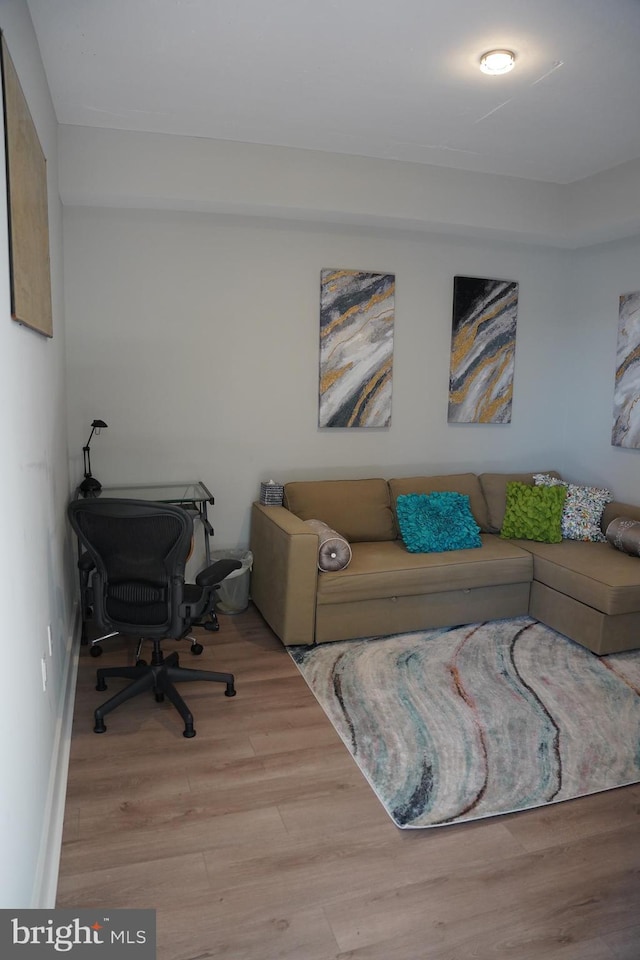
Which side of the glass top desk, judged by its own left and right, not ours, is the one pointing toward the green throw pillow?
left

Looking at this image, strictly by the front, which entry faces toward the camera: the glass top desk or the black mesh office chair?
the glass top desk

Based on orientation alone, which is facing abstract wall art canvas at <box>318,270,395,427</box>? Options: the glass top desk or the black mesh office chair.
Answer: the black mesh office chair

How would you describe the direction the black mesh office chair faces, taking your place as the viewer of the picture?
facing away from the viewer and to the right of the viewer

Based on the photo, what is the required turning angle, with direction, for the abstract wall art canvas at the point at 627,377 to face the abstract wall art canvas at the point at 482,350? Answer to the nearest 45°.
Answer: approximately 45° to its right

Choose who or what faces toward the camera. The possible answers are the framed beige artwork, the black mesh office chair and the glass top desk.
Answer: the glass top desk

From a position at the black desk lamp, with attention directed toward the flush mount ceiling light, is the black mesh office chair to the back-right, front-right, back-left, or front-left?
front-right

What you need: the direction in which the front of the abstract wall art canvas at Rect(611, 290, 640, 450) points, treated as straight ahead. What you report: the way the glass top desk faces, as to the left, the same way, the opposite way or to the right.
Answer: to the left

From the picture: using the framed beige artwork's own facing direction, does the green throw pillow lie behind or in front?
in front

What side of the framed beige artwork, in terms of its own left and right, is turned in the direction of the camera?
right

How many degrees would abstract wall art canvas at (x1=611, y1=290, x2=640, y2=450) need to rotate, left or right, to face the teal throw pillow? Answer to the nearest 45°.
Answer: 0° — it already faces it

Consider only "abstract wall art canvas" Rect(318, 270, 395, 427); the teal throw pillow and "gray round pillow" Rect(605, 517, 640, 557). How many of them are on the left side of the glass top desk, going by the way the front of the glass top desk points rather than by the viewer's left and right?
3

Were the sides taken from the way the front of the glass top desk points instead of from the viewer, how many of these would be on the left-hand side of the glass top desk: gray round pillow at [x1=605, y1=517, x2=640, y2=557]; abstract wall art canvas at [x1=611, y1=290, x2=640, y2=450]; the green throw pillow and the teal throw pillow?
4

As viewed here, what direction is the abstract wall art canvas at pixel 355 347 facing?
toward the camera

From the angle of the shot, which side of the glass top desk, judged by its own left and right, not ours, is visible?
front

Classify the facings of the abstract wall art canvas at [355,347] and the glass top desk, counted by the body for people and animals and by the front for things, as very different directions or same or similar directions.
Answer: same or similar directions

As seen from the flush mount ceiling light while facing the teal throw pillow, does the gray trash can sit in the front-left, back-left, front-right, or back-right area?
front-left

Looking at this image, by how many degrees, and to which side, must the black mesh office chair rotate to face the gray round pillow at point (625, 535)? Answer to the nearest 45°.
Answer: approximately 45° to its right
